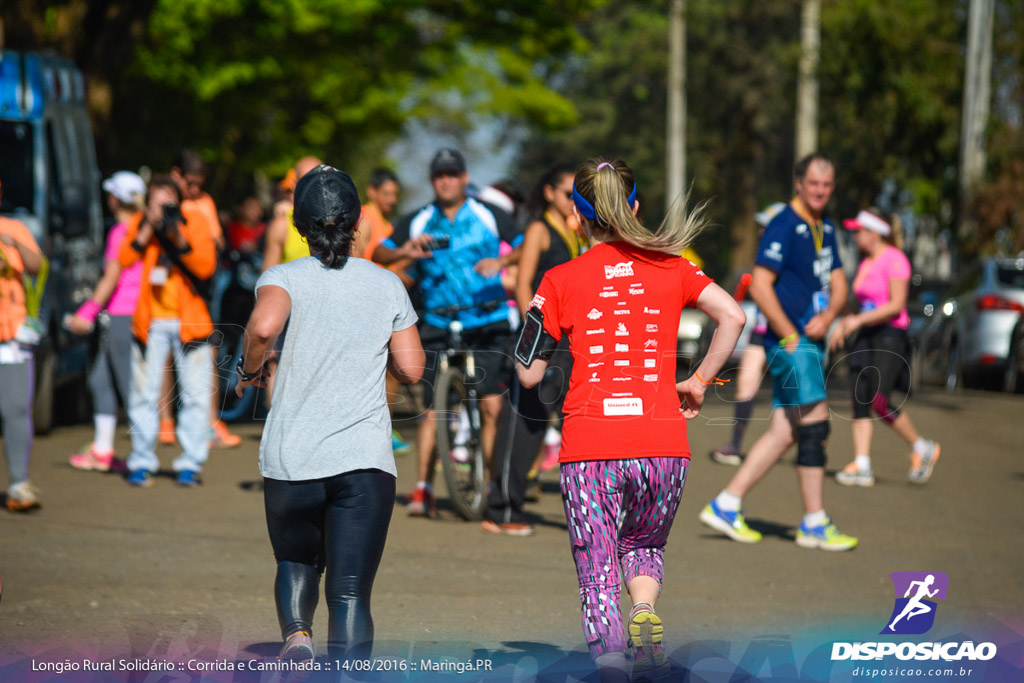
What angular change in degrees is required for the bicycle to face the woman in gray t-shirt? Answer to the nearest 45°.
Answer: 0° — it already faces them

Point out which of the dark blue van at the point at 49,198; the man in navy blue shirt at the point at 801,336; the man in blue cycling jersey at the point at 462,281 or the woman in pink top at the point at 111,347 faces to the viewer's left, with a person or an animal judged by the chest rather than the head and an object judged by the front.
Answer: the woman in pink top

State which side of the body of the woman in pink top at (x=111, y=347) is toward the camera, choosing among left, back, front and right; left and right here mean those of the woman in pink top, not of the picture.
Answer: left

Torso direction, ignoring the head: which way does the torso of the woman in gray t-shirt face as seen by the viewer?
away from the camera

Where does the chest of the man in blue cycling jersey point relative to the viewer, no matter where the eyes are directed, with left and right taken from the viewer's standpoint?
facing the viewer

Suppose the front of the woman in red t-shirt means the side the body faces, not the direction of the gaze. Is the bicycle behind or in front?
in front

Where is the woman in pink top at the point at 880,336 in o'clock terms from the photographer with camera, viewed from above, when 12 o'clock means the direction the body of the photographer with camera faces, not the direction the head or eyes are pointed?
The woman in pink top is roughly at 9 o'clock from the photographer with camera.

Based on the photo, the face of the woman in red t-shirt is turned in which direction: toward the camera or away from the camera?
away from the camera

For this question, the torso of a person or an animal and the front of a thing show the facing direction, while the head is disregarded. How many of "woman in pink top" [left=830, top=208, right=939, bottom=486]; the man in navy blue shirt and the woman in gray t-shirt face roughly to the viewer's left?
1

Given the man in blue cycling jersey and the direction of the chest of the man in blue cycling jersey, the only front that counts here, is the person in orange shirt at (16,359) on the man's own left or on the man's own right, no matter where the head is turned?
on the man's own right

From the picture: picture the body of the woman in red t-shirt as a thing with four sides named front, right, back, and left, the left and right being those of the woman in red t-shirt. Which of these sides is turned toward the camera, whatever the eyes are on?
back

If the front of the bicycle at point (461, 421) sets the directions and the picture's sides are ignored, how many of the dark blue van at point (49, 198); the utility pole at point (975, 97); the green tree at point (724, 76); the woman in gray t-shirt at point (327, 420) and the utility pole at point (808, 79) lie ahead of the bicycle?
1

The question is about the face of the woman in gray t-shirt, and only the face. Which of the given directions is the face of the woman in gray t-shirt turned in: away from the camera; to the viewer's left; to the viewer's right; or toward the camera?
away from the camera

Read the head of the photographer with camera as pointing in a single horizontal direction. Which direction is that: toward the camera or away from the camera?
toward the camera

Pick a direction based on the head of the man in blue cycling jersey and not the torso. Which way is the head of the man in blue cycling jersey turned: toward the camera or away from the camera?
toward the camera
